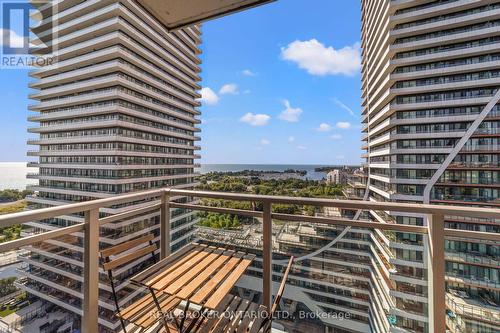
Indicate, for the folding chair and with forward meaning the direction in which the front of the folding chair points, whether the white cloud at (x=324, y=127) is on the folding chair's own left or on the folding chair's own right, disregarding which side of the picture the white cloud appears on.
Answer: on the folding chair's own left

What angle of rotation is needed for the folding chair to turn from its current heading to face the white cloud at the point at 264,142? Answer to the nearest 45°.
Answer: approximately 90° to its left

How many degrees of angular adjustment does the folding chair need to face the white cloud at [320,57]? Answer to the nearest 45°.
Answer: approximately 90° to its left

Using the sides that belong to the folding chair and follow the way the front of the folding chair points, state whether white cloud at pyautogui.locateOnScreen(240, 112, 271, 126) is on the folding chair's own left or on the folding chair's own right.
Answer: on the folding chair's own left

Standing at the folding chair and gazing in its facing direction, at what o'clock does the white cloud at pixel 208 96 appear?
The white cloud is roughly at 8 o'clock from the folding chair.

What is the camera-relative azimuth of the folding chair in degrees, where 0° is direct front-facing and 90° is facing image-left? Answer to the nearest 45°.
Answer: approximately 315°

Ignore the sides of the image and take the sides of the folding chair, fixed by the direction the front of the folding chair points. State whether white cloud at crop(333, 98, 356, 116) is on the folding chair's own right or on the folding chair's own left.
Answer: on the folding chair's own left

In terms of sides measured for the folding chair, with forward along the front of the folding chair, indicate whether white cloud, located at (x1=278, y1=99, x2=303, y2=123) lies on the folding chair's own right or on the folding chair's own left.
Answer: on the folding chair's own left

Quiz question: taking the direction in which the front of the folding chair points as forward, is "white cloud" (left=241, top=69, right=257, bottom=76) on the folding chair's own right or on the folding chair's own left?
on the folding chair's own left
